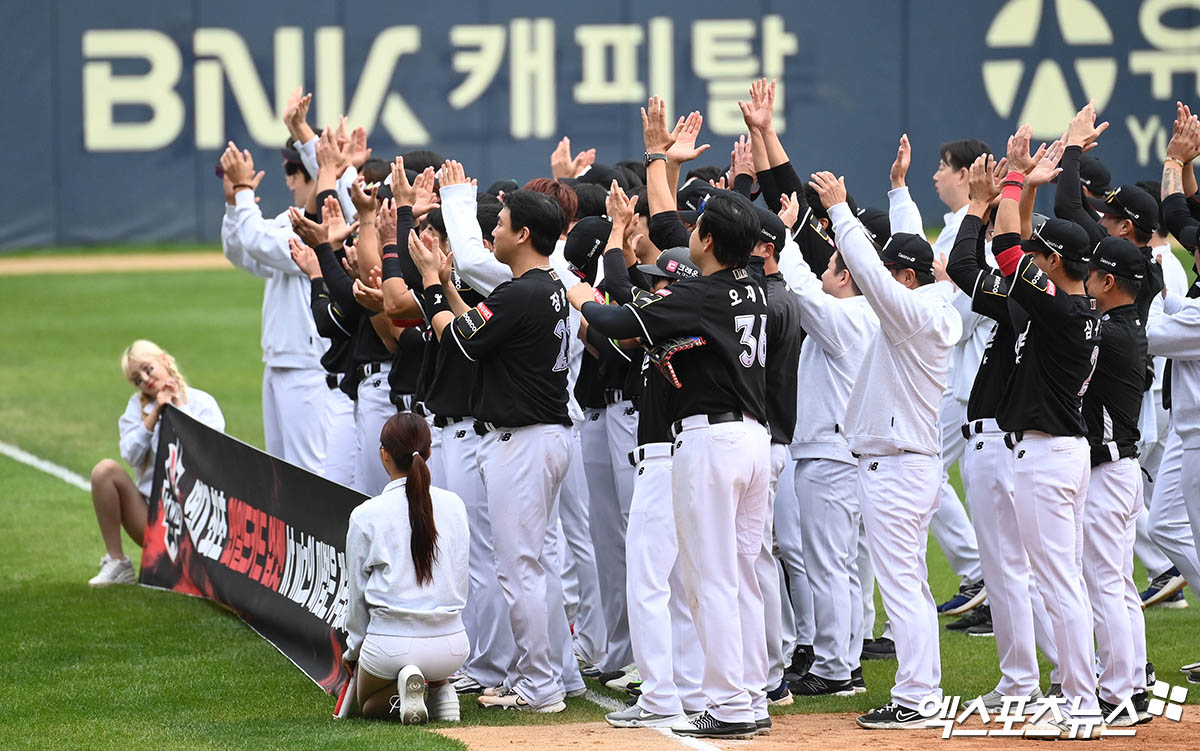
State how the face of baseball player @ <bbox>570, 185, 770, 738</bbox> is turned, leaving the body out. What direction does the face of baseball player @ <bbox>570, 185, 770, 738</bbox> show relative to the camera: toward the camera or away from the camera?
away from the camera

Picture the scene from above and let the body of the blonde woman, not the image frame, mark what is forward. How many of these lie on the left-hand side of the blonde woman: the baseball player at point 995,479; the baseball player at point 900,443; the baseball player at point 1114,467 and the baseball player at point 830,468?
4

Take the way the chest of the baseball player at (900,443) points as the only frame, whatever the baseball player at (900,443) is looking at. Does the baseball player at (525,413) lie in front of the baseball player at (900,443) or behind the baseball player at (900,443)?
in front

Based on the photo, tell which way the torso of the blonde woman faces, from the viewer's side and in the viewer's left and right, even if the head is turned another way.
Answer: facing the viewer and to the left of the viewer
